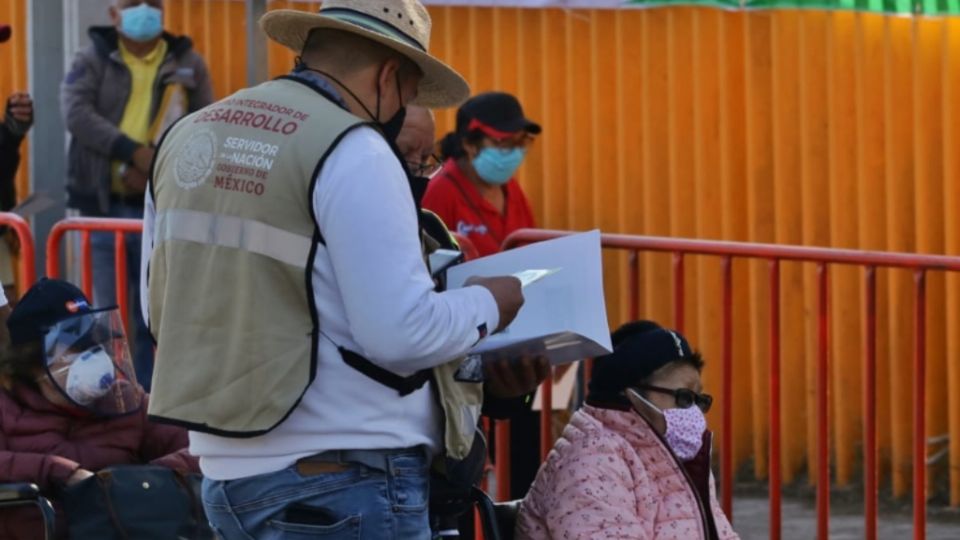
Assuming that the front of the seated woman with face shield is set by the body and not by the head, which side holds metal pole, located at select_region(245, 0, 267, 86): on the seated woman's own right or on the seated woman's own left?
on the seated woman's own left

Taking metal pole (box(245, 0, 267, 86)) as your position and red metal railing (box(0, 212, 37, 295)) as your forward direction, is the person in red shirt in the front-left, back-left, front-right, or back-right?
front-left

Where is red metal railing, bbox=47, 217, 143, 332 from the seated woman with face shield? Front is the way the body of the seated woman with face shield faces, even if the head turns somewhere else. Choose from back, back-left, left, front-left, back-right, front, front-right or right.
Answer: back-left

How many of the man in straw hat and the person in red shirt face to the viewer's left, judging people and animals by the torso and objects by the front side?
0

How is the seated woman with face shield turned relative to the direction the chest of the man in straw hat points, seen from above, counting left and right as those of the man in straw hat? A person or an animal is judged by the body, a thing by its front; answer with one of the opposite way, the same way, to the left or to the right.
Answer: to the right

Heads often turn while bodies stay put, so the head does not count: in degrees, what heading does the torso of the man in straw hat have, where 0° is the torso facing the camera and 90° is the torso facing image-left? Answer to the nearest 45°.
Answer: approximately 225°

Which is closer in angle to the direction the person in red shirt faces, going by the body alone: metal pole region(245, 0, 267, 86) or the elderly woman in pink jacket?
the elderly woman in pink jacket
